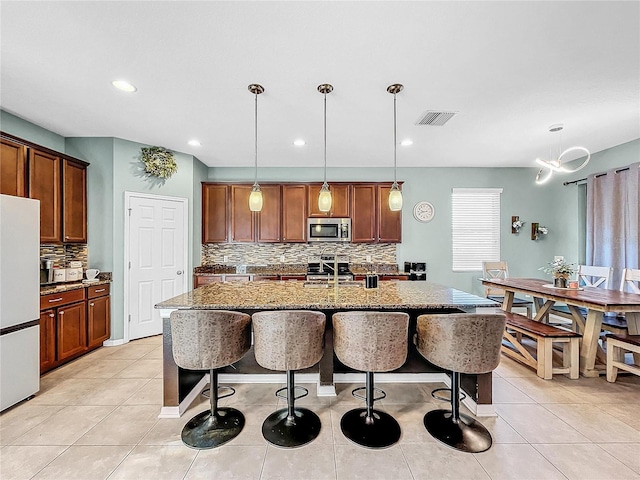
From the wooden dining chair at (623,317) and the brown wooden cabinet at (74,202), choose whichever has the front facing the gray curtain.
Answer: the brown wooden cabinet

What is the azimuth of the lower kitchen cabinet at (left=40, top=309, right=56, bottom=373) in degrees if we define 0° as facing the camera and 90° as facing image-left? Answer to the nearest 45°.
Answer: approximately 315°

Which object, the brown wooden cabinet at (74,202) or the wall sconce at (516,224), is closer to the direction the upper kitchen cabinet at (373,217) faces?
the brown wooden cabinet

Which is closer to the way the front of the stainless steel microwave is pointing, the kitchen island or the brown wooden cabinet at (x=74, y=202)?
the kitchen island

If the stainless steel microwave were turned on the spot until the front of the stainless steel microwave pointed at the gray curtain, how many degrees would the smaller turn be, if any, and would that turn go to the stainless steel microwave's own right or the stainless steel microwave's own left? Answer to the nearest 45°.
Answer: approximately 90° to the stainless steel microwave's own left

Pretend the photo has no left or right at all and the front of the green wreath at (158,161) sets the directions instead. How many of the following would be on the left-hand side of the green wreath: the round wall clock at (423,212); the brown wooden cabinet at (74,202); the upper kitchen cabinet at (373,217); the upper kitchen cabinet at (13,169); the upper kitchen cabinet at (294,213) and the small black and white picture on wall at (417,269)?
4

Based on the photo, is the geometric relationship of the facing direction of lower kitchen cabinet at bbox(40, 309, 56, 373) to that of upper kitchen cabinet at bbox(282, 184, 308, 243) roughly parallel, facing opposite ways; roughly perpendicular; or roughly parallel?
roughly perpendicular
